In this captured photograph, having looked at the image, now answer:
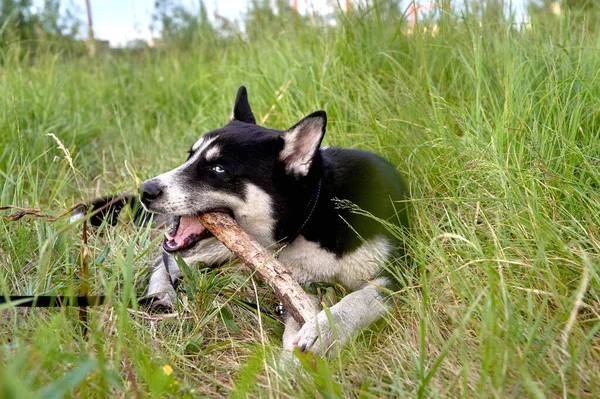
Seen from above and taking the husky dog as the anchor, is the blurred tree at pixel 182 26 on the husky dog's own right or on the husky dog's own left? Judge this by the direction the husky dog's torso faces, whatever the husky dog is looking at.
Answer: on the husky dog's own right

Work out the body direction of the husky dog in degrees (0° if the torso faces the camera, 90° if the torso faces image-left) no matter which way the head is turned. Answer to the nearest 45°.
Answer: approximately 45°
